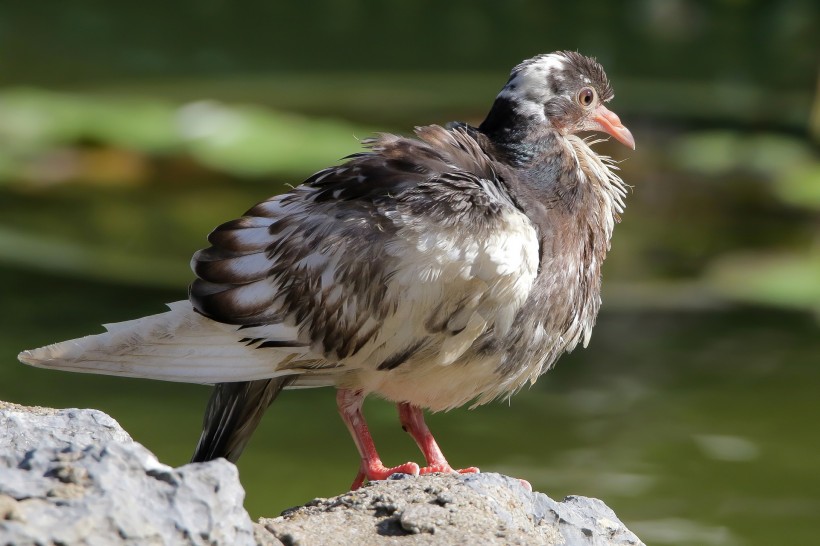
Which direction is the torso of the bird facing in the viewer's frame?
to the viewer's right
